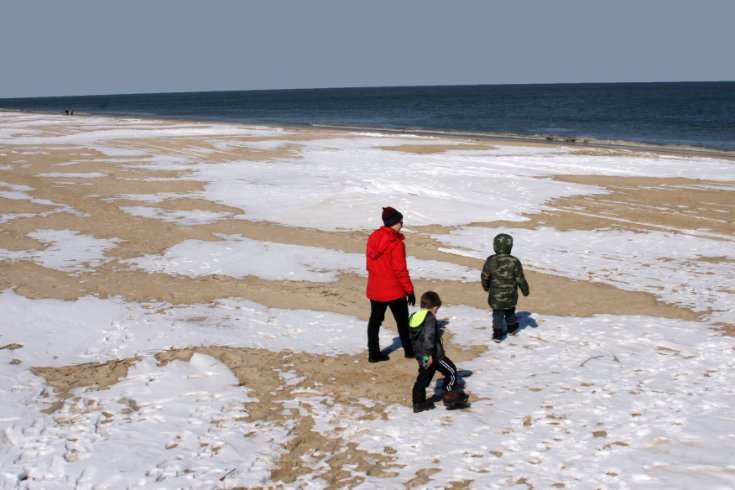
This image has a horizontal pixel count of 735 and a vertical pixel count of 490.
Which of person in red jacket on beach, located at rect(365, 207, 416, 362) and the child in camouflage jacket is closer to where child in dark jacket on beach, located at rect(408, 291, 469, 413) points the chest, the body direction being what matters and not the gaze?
the child in camouflage jacket

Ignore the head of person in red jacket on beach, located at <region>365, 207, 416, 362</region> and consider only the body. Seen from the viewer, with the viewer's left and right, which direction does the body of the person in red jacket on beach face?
facing away from the viewer and to the right of the viewer

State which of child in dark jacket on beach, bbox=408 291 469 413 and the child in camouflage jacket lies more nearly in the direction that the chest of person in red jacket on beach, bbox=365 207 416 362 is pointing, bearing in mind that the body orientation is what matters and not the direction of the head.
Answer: the child in camouflage jacket

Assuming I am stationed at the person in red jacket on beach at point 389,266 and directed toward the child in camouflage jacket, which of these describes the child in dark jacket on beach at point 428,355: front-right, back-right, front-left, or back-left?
back-right

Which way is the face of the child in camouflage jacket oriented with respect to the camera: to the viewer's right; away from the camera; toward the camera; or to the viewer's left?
away from the camera

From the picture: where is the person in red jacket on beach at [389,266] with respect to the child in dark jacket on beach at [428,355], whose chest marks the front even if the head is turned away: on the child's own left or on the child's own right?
on the child's own left

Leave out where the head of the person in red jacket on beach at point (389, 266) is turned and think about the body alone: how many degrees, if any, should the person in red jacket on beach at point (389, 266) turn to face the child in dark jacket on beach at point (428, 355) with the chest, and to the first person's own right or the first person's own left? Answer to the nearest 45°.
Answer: approximately 135° to the first person's own right
